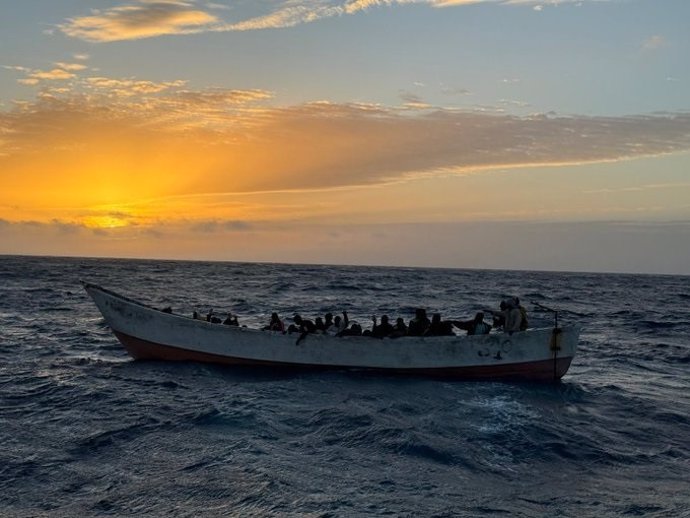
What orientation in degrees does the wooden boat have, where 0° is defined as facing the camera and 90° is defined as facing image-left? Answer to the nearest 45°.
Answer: approximately 90°
